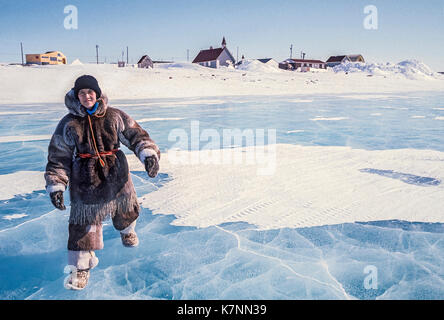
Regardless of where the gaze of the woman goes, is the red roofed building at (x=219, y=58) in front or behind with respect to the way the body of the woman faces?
behind

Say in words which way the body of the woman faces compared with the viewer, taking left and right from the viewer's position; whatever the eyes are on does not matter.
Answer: facing the viewer

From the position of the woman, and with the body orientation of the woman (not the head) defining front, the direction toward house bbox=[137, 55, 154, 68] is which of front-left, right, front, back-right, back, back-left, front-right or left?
back

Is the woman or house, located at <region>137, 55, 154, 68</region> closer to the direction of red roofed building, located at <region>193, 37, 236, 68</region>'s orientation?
the woman

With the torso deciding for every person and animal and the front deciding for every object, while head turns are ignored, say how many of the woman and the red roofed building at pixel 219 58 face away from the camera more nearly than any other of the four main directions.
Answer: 0
